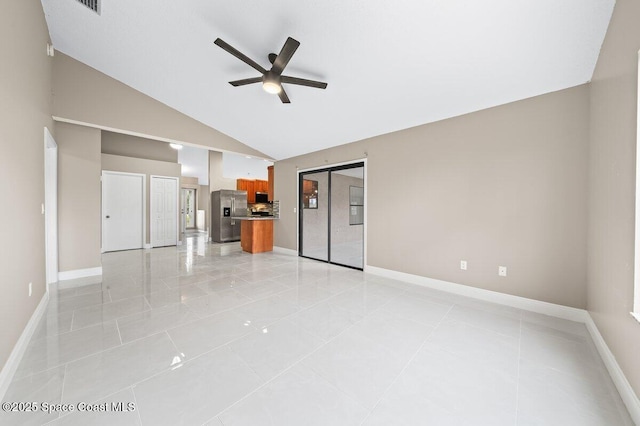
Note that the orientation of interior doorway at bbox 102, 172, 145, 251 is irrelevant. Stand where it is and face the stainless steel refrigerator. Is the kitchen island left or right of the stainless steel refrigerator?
right

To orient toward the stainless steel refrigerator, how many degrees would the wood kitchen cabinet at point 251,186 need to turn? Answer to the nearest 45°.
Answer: approximately 45° to its right

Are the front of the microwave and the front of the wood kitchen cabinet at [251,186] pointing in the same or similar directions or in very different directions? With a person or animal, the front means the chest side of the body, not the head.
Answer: same or similar directions

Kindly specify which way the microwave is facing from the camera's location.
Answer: facing the viewer

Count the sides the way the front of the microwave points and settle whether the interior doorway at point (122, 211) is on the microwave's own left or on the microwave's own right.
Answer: on the microwave's own right

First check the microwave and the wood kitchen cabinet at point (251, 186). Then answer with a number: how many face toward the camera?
2

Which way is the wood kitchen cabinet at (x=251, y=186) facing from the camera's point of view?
toward the camera

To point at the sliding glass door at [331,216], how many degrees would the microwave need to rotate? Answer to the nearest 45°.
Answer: approximately 45° to its left

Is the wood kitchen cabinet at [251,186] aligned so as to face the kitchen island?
yes
